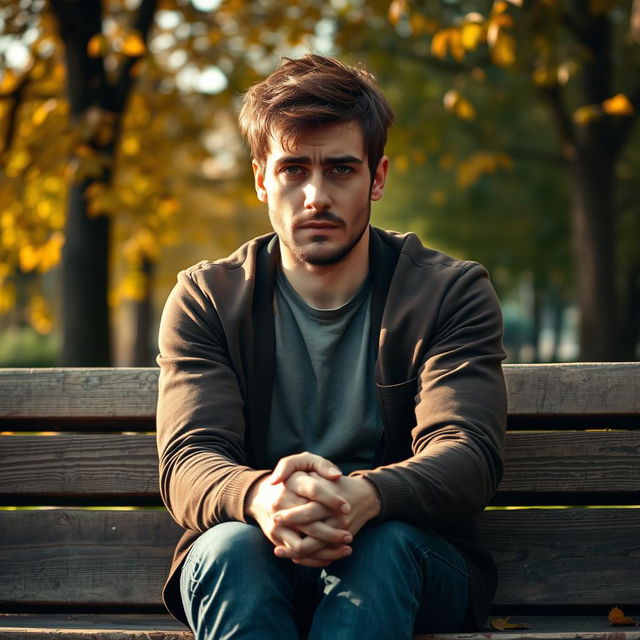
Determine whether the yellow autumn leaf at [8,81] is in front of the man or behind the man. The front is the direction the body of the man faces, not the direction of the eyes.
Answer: behind

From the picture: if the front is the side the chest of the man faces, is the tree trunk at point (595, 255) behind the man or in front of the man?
behind

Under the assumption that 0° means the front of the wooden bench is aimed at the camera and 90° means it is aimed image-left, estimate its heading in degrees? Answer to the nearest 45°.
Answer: approximately 0°

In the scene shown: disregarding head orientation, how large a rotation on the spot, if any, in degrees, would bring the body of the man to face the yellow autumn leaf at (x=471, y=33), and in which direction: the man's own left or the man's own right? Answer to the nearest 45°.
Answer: approximately 180°

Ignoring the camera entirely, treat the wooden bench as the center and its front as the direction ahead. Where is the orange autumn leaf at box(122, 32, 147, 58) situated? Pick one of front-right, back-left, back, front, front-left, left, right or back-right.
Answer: back
